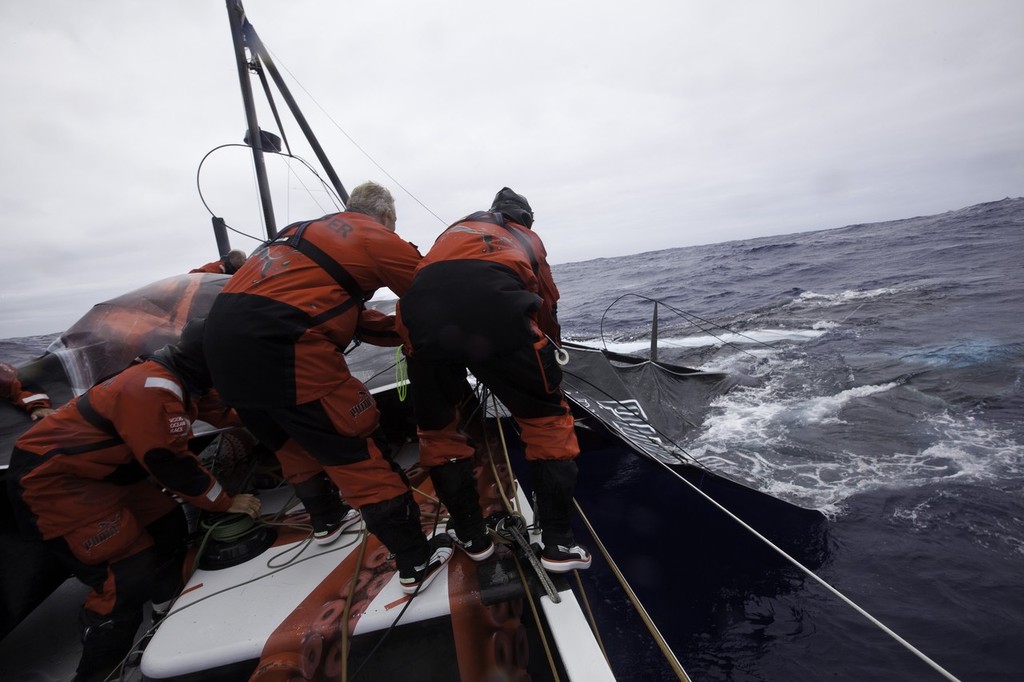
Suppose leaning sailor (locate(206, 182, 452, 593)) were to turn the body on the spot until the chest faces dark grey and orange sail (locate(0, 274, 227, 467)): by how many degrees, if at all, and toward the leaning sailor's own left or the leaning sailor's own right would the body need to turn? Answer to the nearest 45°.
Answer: approximately 90° to the leaning sailor's own left

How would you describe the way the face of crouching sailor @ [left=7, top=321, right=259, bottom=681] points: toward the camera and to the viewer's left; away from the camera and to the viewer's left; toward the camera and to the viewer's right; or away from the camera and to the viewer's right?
away from the camera and to the viewer's right

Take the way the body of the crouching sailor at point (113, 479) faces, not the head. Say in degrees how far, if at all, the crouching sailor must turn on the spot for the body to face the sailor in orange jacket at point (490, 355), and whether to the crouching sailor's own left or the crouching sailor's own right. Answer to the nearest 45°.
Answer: approximately 45° to the crouching sailor's own right

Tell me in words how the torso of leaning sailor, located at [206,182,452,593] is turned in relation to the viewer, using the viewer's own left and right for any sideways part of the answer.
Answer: facing away from the viewer and to the right of the viewer

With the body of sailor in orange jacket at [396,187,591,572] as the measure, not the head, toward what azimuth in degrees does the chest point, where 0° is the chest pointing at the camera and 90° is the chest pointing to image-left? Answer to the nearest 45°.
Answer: approximately 225°

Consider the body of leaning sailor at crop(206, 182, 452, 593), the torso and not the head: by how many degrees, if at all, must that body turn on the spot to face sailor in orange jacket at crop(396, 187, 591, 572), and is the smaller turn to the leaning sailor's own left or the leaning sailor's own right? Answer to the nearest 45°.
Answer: approximately 45° to the leaning sailor's own right

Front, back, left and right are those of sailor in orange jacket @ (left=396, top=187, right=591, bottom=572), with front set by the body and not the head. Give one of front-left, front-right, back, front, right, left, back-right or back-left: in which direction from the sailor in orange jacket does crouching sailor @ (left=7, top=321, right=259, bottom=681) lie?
back-left

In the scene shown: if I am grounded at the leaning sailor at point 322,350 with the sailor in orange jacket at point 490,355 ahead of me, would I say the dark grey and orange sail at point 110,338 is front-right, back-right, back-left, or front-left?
back-left

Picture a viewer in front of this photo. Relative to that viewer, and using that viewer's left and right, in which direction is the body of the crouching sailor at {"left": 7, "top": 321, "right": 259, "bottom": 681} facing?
facing to the right of the viewer

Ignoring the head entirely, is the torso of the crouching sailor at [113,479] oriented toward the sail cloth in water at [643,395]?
yes
